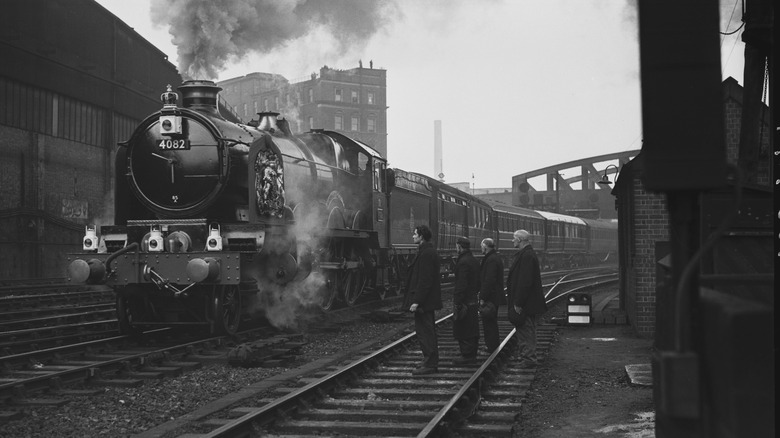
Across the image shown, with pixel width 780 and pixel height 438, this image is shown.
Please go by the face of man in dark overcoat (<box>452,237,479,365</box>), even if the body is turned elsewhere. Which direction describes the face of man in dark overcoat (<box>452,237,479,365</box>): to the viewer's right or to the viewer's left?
to the viewer's left

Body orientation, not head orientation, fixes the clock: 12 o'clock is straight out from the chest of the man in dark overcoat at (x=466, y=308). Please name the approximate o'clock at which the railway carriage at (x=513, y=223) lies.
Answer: The railway carriage is roughly at 3 o'clock from the man in dark overcoat.

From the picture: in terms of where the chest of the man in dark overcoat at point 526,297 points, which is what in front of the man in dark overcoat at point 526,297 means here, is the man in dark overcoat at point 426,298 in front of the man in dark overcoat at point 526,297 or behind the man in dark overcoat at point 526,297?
in front

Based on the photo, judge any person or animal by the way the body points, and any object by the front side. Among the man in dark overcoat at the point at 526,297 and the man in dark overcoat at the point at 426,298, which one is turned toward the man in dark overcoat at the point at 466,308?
the man in dark overcoat at the point at 526,297

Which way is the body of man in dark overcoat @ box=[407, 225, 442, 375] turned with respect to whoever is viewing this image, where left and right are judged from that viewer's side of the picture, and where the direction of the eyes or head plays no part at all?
facing to the left of the viewer

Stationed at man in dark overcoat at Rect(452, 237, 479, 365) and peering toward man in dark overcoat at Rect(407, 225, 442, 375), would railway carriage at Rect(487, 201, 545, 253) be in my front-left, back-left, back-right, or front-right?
back-right

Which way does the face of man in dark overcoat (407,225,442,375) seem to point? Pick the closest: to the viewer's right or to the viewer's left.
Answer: to the viewer's left

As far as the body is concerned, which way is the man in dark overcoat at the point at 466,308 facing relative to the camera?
to the viewer's left

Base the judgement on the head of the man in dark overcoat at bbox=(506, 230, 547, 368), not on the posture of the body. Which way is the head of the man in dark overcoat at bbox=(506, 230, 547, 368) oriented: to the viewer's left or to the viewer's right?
to the viewer's left

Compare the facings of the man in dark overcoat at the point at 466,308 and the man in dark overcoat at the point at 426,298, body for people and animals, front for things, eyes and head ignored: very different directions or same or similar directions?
same or similar directions

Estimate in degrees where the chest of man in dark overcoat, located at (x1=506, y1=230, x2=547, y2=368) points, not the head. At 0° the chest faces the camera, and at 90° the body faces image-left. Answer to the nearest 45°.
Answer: approximately 90°

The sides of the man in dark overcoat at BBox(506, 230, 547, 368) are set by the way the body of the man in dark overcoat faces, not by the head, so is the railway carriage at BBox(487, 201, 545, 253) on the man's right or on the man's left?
on the man's right

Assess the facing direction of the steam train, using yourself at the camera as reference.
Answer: facing the viewer and to the left of the viewer
